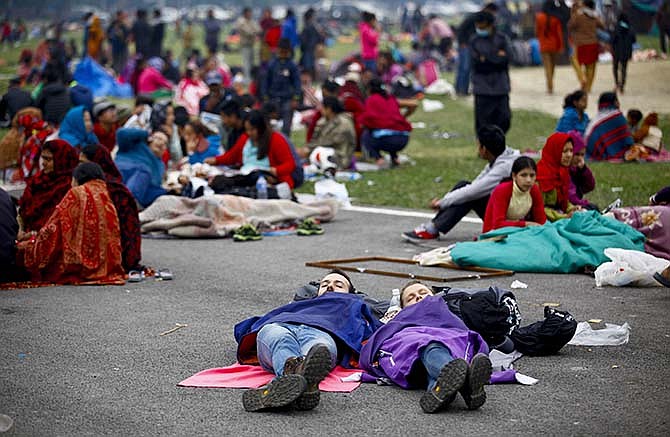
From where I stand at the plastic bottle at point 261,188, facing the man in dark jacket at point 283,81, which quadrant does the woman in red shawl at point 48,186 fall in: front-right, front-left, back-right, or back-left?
back-left

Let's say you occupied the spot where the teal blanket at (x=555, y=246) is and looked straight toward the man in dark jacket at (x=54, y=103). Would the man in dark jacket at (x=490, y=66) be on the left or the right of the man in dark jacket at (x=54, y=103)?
right

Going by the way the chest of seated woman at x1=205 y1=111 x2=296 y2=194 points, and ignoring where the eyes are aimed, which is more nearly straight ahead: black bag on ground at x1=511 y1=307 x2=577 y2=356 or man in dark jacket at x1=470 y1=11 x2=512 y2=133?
the black bag on ground

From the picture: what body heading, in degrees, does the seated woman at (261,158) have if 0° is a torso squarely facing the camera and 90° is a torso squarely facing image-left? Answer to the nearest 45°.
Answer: approximately 45°

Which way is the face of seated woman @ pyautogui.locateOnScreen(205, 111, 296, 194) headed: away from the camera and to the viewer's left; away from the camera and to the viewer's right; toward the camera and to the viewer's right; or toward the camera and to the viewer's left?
toward the camera and to the viewer's left

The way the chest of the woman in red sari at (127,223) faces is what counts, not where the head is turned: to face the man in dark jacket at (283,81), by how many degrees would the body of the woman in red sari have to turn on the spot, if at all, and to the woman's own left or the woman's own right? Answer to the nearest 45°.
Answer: approximately 90° to the woman's own right
